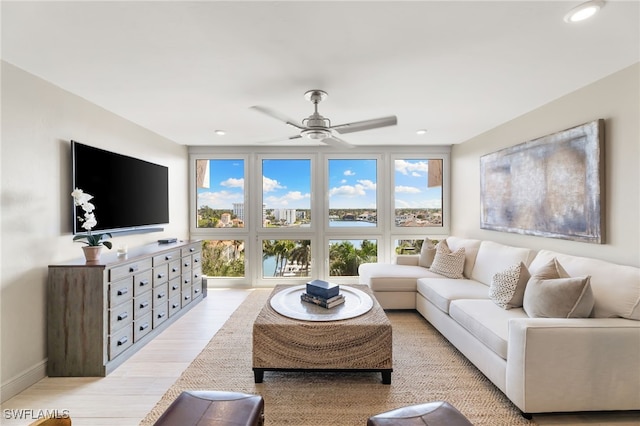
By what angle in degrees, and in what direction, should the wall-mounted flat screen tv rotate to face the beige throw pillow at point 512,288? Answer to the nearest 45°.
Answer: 0° — it already faces it

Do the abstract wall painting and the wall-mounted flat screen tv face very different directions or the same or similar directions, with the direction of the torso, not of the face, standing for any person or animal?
very different directions

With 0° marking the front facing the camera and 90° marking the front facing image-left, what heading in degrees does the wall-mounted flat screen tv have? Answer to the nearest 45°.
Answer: approximately 315°

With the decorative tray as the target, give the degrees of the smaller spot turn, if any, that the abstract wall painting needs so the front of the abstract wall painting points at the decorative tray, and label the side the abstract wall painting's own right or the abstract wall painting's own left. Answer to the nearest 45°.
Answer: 0° — it already faces it

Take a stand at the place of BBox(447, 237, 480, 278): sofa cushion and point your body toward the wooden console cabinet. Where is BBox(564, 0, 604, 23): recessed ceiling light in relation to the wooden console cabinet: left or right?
left

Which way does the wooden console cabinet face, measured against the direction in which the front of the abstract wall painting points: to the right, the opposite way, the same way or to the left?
the opposite way

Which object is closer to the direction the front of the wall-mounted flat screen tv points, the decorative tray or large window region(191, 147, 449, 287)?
the decorative tray
